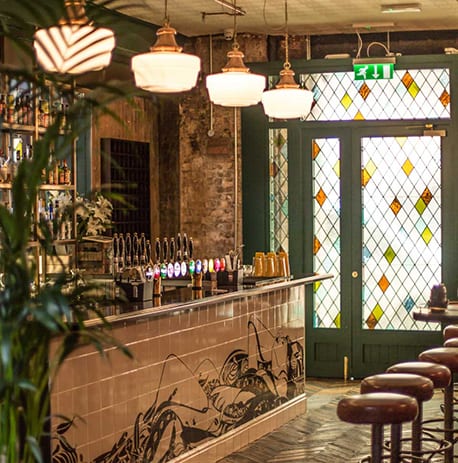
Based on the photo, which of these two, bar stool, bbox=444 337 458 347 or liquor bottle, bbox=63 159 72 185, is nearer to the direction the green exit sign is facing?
the bar stool

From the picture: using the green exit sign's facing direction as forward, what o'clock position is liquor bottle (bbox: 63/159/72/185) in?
The liquor bottle is roughly at 2 o'clock from the green exit sign.

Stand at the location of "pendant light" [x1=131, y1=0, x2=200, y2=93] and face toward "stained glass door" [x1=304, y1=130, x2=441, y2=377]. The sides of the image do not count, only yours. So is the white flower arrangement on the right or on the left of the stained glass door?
left

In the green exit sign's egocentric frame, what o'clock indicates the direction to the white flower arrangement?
The white flower arrangement is roughly at 2 o'clock from the green exit sign.

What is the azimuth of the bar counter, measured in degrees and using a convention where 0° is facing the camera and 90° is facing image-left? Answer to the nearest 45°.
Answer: approximately 315°

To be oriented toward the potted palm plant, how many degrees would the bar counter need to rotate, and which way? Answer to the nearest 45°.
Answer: approximately 45° to its right
